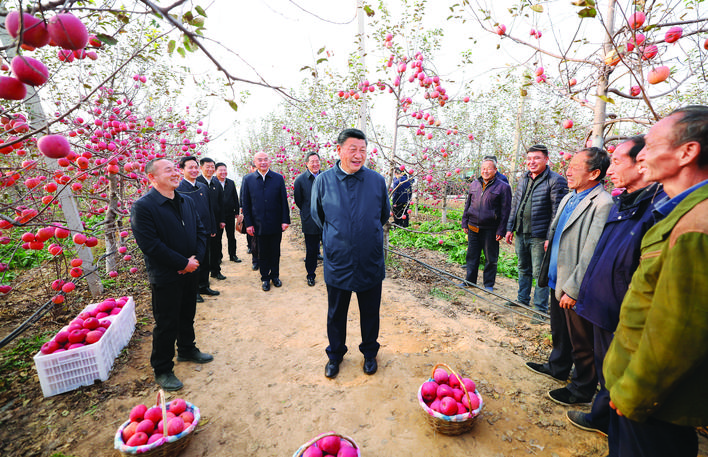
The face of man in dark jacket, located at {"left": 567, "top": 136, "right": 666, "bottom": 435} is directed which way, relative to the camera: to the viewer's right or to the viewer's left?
to the viewer's left

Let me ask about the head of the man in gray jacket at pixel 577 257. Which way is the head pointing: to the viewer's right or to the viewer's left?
to the viewer's left

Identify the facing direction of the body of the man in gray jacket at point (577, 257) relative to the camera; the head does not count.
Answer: to the viewer's left

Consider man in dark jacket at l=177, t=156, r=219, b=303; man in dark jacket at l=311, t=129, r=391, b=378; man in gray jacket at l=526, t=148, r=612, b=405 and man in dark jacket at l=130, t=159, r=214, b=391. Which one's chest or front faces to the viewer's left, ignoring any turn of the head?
the man in gray jacket

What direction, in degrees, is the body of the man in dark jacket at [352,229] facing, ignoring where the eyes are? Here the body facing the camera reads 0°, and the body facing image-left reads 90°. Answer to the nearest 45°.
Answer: approximately 0°

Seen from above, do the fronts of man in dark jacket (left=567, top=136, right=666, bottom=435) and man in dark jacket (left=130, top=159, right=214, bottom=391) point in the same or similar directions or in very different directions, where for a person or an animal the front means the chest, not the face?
very different directions

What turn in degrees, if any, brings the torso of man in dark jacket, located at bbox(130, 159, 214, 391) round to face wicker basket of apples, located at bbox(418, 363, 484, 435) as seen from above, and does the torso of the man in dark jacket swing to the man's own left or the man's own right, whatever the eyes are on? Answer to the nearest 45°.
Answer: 0° — they already face it

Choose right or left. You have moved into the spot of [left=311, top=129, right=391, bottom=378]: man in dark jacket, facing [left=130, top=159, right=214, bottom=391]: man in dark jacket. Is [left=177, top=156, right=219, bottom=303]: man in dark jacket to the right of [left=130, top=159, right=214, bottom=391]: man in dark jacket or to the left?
right

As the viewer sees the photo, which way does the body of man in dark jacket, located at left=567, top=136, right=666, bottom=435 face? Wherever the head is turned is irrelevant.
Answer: to the viewer's left

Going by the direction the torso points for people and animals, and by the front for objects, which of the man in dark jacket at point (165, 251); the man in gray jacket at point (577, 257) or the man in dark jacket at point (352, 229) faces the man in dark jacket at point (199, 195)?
the man in gray jacket

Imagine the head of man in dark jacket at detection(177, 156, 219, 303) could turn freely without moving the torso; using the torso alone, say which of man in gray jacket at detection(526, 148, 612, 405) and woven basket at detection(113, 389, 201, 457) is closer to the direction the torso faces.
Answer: the man in gray jacket
